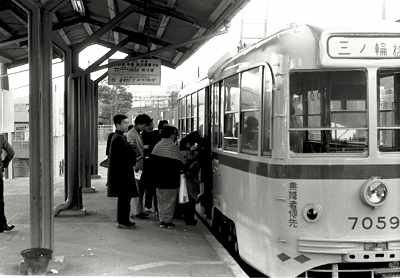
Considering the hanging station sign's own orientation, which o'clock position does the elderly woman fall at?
The elderly woman is roughly at 12 o'clock from the hanging station sign.

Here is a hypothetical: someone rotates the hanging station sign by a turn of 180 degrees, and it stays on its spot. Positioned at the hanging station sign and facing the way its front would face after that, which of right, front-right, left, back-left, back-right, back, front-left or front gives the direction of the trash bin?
back

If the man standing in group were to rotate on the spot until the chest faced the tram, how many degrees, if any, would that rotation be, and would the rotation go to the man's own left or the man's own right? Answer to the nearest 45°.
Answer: approximately 45° to the man's own right

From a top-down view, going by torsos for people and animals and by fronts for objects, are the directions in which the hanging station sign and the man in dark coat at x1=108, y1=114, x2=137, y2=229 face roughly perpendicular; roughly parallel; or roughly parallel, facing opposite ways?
roughly perpendicular

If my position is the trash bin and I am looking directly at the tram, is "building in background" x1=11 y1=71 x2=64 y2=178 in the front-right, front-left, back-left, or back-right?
front-left

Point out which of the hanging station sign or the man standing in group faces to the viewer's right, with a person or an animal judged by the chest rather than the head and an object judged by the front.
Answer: the man standing in group

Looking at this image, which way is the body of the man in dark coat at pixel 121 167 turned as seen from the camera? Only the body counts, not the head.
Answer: to the viewer's right

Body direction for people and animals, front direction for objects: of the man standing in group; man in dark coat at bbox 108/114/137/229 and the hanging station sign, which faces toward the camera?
the hanging station sign

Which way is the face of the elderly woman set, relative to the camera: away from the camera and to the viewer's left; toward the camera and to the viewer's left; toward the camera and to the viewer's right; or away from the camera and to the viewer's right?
away from the camera and to the viewer's right

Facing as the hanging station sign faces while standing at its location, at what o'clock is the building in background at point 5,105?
The building in background is roughly at 4 o'clock from the hanging station sign.

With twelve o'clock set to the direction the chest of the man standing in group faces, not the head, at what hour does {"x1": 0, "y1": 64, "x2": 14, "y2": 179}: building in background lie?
The building in background is roughly at 8 o'clock from the man standing in group.

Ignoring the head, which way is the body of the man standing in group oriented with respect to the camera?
to the viewer's right

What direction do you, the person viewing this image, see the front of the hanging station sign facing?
facing the viewer
